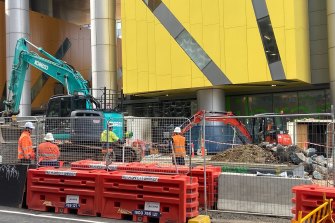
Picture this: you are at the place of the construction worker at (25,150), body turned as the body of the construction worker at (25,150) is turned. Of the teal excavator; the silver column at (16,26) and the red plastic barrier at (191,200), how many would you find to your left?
2

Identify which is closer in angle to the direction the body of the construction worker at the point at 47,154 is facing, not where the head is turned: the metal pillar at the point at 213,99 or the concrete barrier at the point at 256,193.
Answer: the metal pillar

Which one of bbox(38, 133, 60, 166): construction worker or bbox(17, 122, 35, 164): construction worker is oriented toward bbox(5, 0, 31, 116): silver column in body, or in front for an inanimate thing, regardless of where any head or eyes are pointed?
bbox(38, 133, 60, 166): construction worker

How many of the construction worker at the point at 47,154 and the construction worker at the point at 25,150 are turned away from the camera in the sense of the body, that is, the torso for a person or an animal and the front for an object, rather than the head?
1

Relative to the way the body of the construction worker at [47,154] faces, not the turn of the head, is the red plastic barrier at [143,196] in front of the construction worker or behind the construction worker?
behind

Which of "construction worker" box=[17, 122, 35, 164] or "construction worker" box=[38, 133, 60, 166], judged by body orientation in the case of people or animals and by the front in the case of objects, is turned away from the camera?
"construction worker" box=[38, 133, 60, 166]

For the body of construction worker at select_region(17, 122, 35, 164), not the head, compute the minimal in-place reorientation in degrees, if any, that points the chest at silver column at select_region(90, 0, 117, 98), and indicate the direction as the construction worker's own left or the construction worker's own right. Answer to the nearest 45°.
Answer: approximately 90° to the construction worker's own left

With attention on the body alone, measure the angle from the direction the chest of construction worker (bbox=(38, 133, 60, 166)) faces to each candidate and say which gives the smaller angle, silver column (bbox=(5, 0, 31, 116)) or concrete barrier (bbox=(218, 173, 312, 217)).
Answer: the silver column

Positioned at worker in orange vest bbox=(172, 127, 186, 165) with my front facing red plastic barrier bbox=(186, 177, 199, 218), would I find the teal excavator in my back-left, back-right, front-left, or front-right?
back-right

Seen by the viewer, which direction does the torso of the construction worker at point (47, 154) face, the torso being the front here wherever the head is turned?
away from the camera
